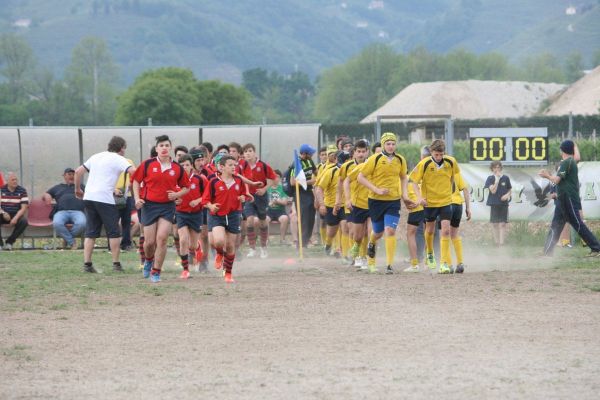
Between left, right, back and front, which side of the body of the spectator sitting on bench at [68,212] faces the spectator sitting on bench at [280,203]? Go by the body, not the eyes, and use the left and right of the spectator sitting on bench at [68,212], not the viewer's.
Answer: left

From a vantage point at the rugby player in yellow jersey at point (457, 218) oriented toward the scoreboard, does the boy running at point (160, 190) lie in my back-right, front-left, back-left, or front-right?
back-left

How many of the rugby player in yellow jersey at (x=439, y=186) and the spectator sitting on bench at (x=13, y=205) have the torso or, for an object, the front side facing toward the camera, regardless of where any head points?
2

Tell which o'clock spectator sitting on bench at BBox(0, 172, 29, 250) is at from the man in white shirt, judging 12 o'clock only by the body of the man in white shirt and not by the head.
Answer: The spectator sitting on bench is roughly at 10 o'clock from the man in white shirt.

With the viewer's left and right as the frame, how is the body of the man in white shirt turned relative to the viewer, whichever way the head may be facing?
facing away from the viewer and to the right of the viewer

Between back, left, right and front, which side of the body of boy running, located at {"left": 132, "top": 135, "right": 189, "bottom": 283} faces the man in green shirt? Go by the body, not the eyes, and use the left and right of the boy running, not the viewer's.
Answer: left

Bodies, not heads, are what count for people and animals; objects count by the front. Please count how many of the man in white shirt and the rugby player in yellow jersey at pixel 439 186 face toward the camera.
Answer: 1

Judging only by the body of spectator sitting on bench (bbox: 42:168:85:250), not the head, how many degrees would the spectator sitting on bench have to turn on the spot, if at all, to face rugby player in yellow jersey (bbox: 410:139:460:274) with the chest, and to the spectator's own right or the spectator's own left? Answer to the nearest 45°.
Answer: approximately 45° to the spectator's own left
